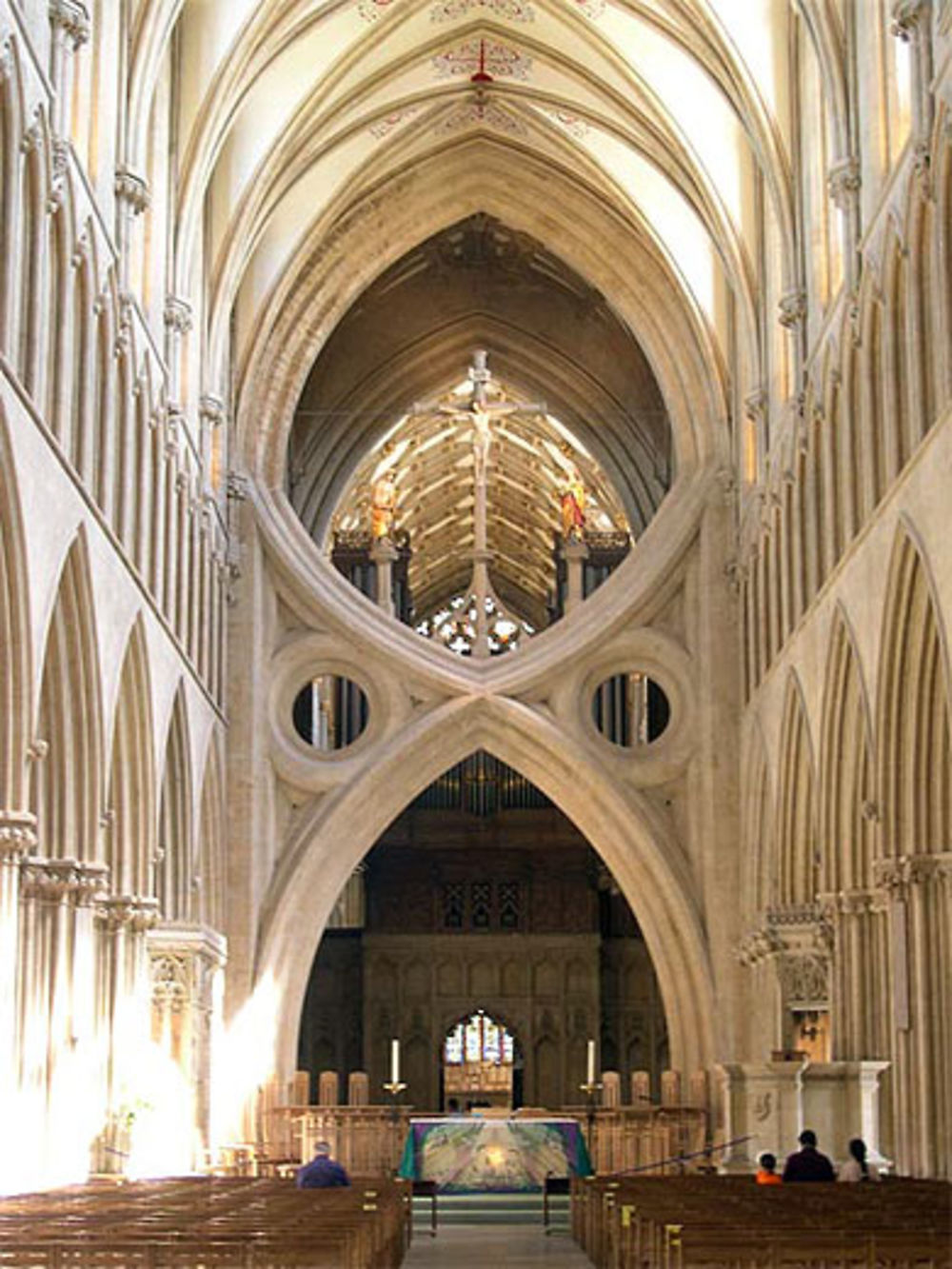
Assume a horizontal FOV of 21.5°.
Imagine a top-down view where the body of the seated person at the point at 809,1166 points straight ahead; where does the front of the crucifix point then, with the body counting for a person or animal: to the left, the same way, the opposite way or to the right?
the opposite way

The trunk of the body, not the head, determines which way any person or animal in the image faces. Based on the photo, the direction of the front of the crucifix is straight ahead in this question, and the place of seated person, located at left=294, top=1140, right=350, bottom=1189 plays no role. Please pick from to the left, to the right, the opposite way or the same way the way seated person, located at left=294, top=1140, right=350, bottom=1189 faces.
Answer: the opposite way

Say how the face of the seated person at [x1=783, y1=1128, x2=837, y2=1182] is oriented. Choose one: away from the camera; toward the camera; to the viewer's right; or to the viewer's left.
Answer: away from the camera

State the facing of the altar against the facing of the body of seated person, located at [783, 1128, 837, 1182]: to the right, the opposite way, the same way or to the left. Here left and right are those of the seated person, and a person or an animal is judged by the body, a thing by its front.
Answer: the opposite way

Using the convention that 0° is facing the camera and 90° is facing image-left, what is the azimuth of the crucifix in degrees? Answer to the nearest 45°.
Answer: approximately 0°

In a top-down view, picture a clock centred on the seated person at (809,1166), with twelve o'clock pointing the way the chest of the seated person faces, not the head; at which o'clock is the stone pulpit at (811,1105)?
The stone pulpit is roughly at 12 o'clock from the seated person.

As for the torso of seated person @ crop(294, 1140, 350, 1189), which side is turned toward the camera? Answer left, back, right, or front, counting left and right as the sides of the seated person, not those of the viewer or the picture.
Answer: back

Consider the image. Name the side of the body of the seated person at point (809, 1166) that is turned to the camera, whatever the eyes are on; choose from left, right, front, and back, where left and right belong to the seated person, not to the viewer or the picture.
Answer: back
